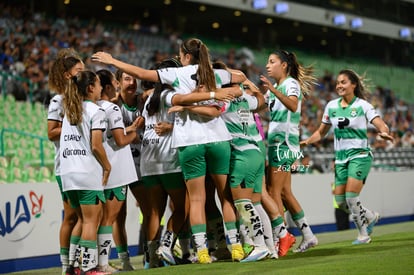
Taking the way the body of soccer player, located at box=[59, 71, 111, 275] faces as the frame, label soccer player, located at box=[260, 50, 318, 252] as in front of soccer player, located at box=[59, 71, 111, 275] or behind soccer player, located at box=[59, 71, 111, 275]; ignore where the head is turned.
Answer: in front

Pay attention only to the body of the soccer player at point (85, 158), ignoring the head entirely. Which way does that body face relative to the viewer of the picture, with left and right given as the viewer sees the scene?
facing away from the viewer and to the right of the viewer

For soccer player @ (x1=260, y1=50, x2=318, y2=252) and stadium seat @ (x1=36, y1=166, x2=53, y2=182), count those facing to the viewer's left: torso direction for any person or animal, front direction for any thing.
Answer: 1

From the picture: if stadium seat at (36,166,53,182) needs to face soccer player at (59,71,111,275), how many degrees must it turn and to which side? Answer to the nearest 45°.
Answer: approximately 45° to its right

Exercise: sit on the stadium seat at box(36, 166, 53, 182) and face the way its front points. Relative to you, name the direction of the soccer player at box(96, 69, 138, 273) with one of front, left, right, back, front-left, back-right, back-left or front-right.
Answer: front-right

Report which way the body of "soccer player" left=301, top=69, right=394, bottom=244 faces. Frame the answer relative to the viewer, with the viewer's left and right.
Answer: facing the viewer and to the left of the viewer

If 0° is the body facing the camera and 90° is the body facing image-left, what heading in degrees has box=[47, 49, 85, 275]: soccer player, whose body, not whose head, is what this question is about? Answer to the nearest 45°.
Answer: approximately 270°

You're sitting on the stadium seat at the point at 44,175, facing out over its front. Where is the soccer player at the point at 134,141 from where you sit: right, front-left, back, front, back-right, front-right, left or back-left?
front-right

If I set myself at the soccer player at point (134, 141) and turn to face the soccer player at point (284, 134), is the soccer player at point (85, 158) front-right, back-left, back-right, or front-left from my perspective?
back-right

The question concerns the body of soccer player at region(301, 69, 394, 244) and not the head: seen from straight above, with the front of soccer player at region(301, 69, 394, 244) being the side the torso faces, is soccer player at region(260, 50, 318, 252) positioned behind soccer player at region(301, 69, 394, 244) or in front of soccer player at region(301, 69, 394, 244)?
in front

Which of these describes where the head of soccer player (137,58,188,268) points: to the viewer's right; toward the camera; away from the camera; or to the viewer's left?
away from the camera

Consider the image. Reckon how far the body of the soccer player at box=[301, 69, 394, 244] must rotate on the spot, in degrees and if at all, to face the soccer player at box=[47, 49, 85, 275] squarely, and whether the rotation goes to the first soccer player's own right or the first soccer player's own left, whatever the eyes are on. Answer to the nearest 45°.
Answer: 0° — they already face them

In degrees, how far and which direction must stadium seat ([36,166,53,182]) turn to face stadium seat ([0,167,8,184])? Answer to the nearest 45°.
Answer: approximately 90° to its right
